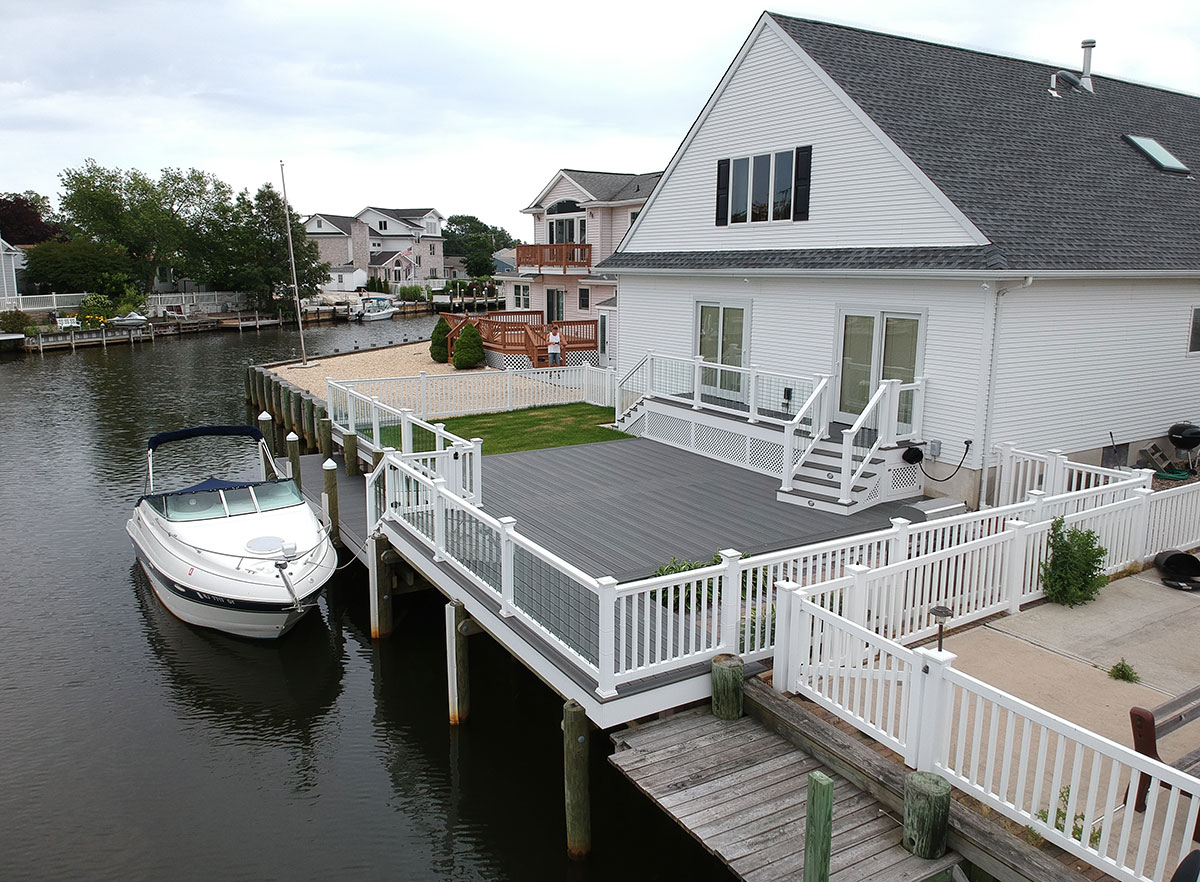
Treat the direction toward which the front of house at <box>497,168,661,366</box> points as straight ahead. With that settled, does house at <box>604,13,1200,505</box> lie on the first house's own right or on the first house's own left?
on the first house's own left

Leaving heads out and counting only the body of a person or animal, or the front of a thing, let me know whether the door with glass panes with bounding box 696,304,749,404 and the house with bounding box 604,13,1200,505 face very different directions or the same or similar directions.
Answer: same or similar directions

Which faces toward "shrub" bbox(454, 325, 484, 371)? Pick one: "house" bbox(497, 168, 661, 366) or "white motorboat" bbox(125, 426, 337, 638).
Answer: the house

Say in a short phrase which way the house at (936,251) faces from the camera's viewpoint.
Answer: facing the viewer and to the left of the viewer

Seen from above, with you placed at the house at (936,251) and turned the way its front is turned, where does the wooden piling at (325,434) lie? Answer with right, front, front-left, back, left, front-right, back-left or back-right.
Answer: front-right

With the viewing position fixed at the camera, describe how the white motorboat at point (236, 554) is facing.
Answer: facing the viewer and to the right of the viewer

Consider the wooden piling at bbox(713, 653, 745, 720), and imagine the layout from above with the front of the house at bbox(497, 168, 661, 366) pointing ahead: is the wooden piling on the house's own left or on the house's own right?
on the house's own left

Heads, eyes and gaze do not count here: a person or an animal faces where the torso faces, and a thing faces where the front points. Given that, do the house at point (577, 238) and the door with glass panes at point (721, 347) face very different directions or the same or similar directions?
same or similar directions

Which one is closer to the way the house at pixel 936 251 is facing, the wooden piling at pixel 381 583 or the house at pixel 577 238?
the wooden piling

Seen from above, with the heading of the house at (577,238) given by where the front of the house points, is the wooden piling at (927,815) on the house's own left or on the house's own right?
on the house's own left

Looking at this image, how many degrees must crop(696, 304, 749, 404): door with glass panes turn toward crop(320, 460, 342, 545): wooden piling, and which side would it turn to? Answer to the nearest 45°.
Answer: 0° — it already faces it

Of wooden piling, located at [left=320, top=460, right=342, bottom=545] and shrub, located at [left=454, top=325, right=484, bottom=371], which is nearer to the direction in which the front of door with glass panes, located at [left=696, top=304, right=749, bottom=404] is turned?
the wooden piling

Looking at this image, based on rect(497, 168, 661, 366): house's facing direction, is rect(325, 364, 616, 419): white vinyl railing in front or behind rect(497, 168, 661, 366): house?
in front

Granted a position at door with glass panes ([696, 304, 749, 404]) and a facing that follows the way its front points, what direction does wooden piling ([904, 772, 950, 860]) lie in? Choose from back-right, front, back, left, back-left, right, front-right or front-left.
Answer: front-left

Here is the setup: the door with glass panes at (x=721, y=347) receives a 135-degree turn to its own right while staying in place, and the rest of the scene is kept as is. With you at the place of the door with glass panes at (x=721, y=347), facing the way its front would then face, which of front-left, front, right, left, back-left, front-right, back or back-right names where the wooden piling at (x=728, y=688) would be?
back

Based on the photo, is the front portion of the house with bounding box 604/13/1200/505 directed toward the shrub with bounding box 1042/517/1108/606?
no

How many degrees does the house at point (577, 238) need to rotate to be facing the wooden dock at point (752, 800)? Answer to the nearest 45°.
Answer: approximately 45° to its left

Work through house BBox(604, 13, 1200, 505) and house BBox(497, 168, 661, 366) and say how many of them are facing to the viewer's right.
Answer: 0

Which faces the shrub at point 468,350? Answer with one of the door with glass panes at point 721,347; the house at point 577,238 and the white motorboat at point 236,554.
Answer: the house

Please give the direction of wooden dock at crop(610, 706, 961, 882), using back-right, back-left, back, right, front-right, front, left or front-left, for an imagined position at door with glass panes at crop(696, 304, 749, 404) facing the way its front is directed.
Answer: front-left
